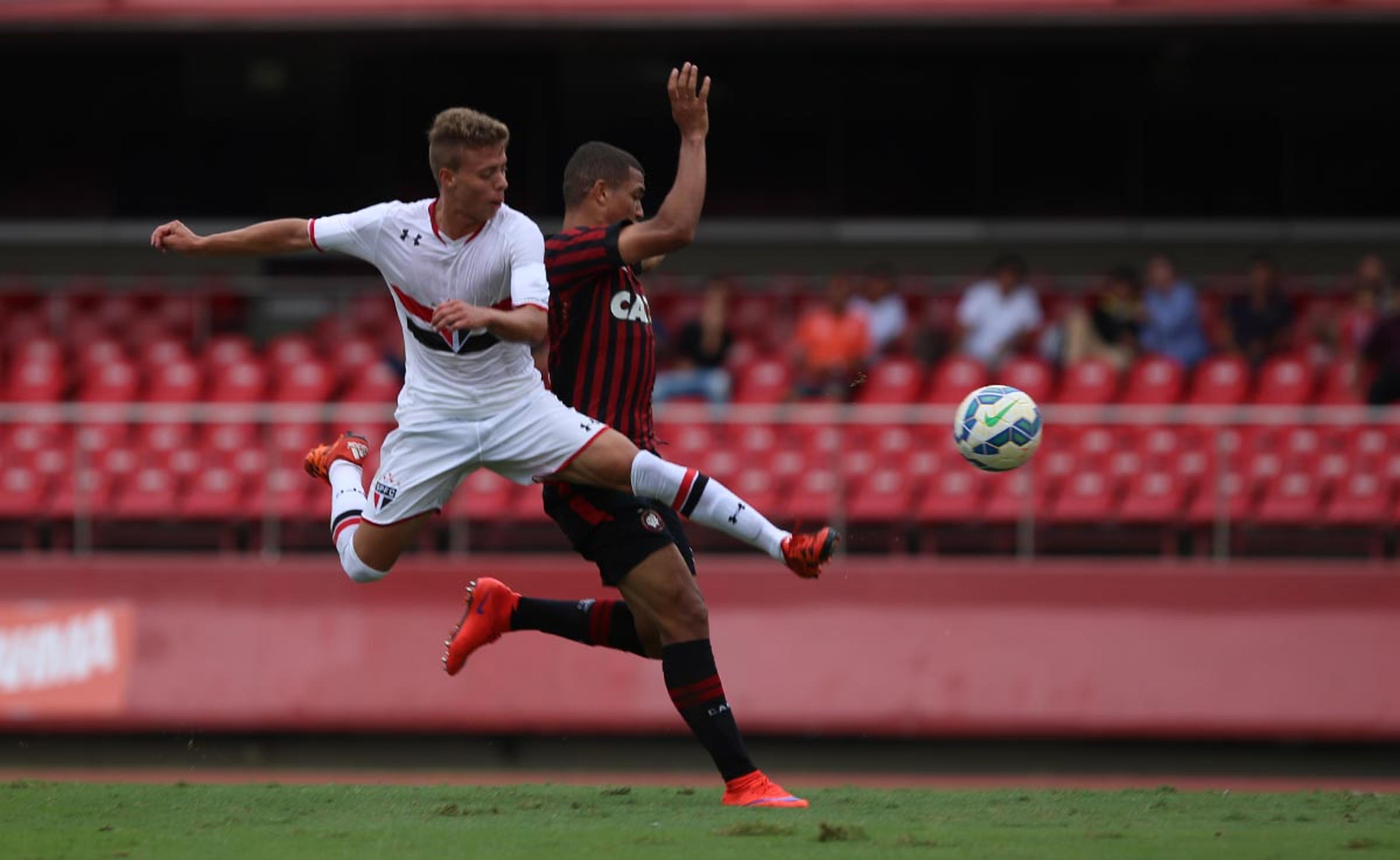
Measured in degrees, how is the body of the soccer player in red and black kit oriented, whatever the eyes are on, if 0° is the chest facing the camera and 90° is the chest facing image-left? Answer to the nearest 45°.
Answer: approximately 270°

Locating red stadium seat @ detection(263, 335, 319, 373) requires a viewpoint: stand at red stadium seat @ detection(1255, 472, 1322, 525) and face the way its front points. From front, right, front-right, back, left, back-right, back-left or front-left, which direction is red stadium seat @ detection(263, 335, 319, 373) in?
right

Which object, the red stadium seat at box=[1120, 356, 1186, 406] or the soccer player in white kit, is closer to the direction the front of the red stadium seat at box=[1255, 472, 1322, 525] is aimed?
the soccer player in white kit

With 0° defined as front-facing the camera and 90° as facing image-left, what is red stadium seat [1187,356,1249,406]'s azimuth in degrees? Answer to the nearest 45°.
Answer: approximately 0°

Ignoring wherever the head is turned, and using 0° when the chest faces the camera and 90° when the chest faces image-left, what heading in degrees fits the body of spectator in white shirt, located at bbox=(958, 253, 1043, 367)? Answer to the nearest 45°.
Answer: approximately 0°

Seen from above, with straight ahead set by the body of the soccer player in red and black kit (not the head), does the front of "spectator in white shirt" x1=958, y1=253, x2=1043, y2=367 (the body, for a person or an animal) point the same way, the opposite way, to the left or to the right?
to the right

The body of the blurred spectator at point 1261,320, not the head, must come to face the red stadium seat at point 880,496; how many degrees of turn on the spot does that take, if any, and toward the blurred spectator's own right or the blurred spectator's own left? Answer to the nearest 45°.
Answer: approximately 45° to the blurred spectator's own right

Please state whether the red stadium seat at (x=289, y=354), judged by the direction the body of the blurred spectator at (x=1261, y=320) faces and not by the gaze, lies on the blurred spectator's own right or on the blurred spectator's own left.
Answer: on the blurred spectator's own right

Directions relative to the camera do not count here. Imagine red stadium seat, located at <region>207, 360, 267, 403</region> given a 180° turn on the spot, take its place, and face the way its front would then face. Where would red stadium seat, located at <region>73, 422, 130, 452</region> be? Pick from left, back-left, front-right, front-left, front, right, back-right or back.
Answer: back-left

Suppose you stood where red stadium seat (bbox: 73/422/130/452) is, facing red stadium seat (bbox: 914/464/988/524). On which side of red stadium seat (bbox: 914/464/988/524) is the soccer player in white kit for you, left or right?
right
